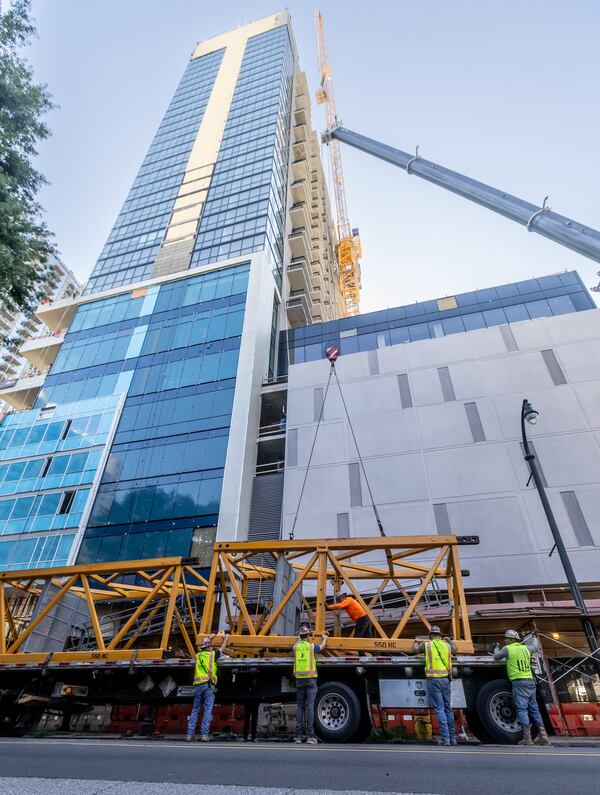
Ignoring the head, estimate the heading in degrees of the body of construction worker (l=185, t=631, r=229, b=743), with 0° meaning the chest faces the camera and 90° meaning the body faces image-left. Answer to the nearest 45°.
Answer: approximately 225°

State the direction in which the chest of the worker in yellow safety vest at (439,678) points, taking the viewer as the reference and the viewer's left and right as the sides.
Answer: facing away from the viewer

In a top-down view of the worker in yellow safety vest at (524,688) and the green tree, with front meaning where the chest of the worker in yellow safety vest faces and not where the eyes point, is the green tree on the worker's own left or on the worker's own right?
on the worker's own left

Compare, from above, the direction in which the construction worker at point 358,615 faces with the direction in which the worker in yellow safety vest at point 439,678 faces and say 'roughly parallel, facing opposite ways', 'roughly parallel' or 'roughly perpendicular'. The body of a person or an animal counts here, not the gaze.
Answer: roughly perpendicular

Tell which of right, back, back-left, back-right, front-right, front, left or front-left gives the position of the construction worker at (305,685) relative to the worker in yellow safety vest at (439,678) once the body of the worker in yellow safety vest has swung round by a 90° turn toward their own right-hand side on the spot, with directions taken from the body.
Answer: back

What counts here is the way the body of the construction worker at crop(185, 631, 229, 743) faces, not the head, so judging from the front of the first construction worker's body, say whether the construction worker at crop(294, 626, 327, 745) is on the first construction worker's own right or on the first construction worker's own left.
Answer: on the first construction worker's own right

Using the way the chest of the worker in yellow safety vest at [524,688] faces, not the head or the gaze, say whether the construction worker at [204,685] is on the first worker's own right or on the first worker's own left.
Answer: on the first worker's own left

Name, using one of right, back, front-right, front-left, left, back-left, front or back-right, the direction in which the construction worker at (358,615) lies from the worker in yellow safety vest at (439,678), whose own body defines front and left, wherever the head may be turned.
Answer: front-left

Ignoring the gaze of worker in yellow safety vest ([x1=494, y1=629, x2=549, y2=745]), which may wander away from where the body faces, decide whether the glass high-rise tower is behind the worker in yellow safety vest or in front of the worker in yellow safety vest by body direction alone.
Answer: in front

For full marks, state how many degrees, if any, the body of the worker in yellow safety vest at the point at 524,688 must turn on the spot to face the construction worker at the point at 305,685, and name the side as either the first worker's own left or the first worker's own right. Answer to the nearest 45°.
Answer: approximately 45° to the first worker's own left

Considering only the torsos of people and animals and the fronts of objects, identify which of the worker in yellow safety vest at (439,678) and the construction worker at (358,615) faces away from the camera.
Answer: the worker in yellow safety vest

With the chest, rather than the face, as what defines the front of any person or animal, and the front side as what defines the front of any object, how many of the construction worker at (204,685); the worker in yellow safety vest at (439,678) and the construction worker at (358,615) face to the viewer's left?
1
